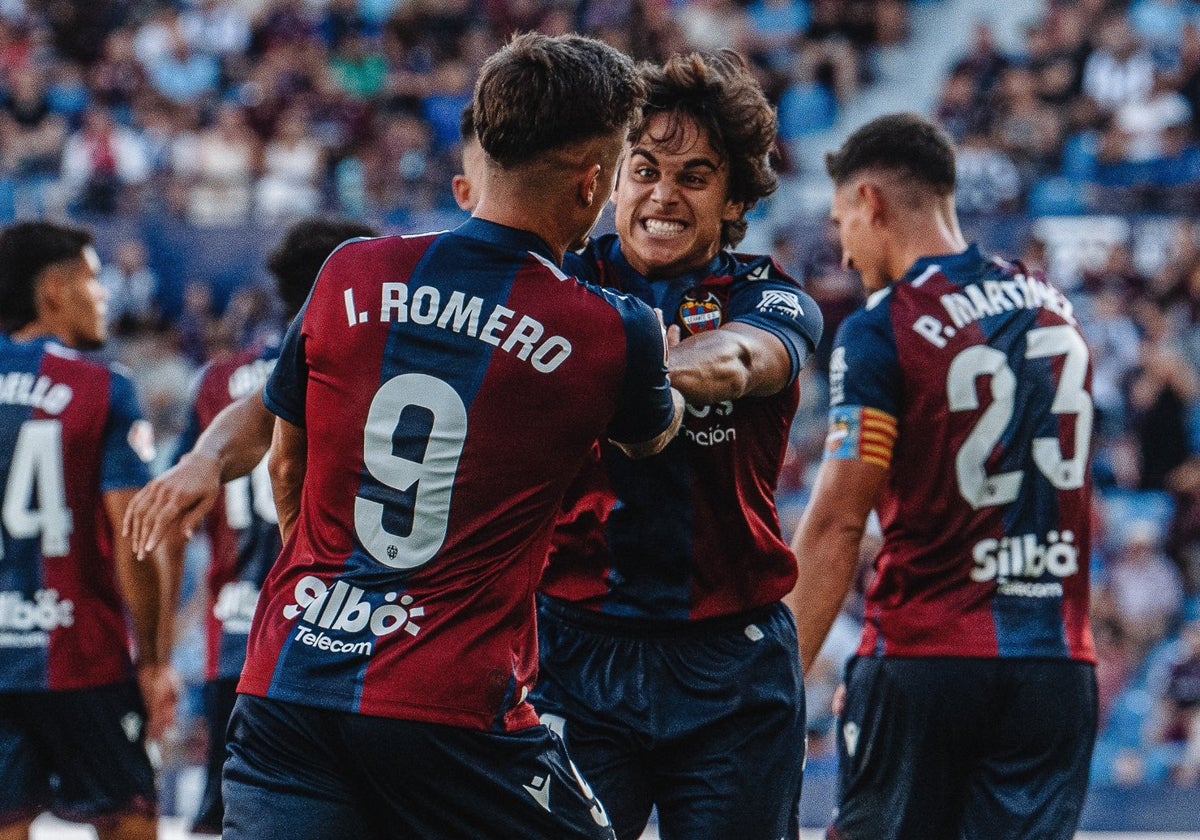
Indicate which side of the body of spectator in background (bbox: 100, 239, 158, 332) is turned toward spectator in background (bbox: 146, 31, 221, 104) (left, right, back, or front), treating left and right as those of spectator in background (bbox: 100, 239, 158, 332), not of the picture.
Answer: back

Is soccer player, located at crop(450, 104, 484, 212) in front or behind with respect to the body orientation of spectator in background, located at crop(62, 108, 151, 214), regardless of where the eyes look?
in front

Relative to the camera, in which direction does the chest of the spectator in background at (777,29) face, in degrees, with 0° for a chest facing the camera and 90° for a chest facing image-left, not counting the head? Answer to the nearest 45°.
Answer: approximately 0°

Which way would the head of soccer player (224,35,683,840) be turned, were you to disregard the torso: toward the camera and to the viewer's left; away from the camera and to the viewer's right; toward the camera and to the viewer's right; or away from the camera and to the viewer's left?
away from the camera and to the viewer's right

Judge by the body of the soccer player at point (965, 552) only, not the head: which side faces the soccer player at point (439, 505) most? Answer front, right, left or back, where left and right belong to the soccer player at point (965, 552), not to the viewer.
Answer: left

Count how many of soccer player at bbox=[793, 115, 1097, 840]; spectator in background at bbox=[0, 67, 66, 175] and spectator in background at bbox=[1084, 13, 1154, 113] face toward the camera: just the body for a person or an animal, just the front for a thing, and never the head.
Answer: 2

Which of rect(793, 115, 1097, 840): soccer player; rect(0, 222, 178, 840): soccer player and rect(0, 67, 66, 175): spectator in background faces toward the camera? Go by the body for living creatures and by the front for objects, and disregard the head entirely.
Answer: the spectator in background

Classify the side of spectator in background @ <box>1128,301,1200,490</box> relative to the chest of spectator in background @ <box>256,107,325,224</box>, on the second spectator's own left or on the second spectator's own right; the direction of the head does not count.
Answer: on the second spectator's own left

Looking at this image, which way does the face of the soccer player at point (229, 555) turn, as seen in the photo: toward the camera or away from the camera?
away from the camera

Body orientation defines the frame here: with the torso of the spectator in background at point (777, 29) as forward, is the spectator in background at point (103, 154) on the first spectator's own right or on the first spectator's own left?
on the first spectator's own right

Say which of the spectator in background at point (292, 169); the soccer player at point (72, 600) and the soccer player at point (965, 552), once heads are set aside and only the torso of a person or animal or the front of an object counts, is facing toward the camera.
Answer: the spectator in background

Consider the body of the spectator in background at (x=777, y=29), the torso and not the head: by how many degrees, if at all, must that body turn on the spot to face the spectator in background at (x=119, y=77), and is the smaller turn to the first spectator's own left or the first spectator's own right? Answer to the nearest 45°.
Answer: approximately 90° to the first spectator's own right

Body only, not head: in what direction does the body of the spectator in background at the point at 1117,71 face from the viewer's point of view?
toward the camera

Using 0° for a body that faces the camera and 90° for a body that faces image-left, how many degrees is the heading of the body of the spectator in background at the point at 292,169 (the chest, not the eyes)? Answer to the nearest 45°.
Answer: approximately 0°
